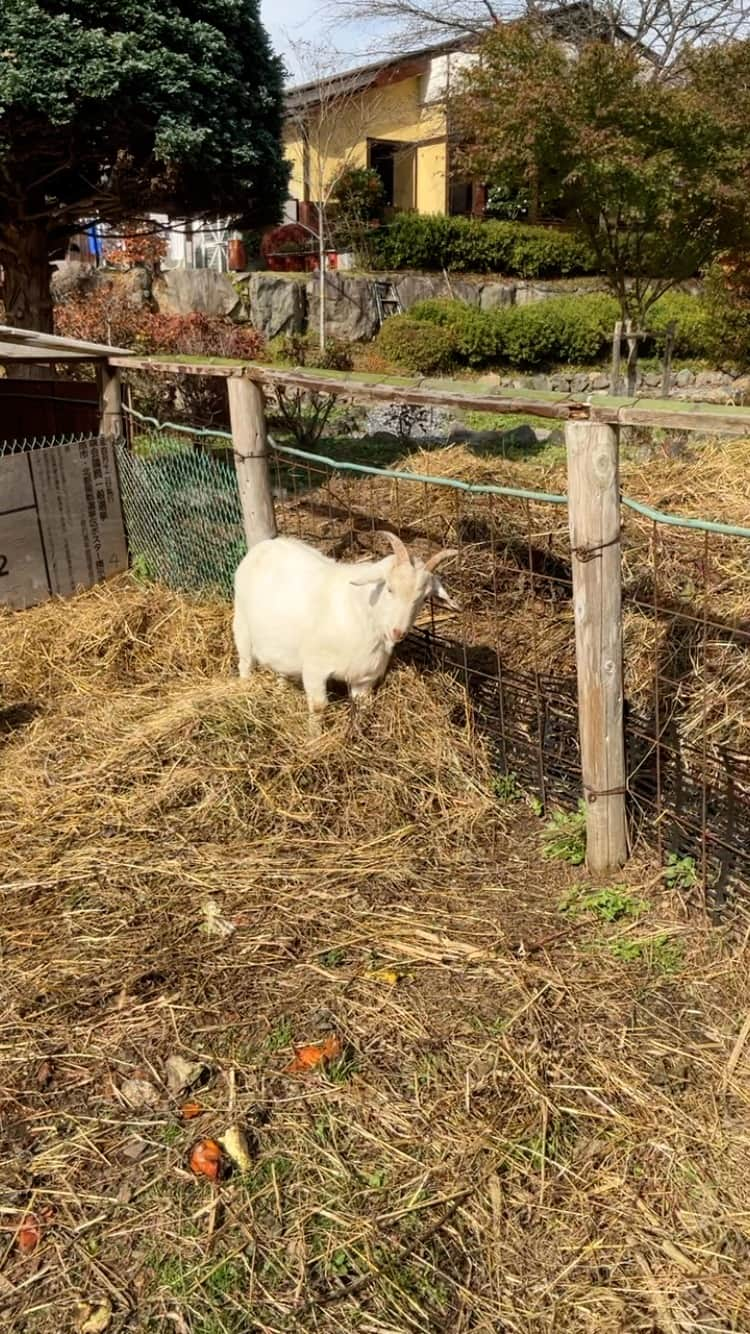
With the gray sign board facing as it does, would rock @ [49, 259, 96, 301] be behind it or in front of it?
behind

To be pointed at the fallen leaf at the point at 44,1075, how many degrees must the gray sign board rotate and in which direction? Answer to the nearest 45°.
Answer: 0° — it already faces it

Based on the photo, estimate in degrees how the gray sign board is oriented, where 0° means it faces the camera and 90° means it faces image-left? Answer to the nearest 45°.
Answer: approximately 0°

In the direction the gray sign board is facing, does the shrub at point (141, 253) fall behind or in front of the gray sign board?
behind

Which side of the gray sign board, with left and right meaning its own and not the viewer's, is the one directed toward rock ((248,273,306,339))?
back

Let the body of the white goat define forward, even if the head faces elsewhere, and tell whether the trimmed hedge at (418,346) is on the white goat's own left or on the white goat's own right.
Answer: on the white goat's own left

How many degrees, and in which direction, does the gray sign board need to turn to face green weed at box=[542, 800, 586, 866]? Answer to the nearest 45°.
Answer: approximately 45° to its left

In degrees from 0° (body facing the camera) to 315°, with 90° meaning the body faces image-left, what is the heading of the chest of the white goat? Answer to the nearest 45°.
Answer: approximately 315°

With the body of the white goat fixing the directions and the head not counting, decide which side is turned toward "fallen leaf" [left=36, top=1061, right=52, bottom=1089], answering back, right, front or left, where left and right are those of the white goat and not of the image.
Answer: right

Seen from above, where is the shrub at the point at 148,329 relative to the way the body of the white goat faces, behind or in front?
behind

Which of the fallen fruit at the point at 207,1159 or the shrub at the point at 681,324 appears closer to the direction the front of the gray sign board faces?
the fallen fruit

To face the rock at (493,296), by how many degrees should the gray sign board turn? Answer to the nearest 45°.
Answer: approximately 135° to its left

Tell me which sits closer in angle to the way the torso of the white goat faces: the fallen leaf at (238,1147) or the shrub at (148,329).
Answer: the fallen leaf
